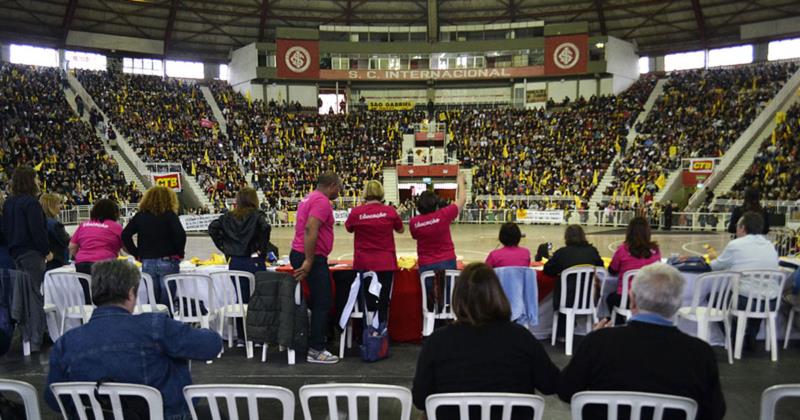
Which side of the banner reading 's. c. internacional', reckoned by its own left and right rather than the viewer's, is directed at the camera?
front

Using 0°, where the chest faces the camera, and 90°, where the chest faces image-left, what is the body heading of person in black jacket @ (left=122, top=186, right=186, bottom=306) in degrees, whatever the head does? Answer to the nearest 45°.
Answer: approximately 180°

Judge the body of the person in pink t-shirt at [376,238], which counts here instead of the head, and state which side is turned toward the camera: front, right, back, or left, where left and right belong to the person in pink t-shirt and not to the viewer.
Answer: back

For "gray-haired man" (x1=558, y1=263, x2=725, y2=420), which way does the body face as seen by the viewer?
away from the camera

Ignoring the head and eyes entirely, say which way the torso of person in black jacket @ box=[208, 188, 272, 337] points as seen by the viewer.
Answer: away from the camera

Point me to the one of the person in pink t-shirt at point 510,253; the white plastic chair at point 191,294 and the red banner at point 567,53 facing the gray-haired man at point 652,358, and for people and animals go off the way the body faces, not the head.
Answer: the red banner

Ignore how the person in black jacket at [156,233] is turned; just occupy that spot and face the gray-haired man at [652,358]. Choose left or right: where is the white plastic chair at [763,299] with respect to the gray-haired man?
left

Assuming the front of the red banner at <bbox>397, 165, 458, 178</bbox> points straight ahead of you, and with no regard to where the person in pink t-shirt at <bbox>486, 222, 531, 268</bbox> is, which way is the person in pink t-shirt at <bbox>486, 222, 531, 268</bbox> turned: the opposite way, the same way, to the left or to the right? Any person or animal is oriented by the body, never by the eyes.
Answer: the opposite way

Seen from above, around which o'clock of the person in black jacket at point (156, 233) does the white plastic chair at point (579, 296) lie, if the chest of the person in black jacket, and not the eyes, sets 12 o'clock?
The white plastic chair is roughly at 4 o'clock from the person in black jacket.

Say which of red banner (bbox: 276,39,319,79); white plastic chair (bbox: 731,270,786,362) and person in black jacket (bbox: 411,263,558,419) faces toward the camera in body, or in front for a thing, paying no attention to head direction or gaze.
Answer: the red banner

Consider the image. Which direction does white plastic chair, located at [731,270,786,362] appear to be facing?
away from the camera

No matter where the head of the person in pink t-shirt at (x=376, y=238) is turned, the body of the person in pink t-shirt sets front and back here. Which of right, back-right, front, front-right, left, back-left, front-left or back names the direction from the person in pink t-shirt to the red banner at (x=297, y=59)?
front

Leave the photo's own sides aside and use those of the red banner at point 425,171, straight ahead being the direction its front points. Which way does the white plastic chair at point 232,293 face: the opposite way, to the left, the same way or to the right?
the opposite way

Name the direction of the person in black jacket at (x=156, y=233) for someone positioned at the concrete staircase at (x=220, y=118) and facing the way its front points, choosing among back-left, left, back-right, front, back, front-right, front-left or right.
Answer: front-right

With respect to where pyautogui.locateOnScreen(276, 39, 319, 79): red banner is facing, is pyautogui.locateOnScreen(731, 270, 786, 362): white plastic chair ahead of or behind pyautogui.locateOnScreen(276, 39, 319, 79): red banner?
ahead
